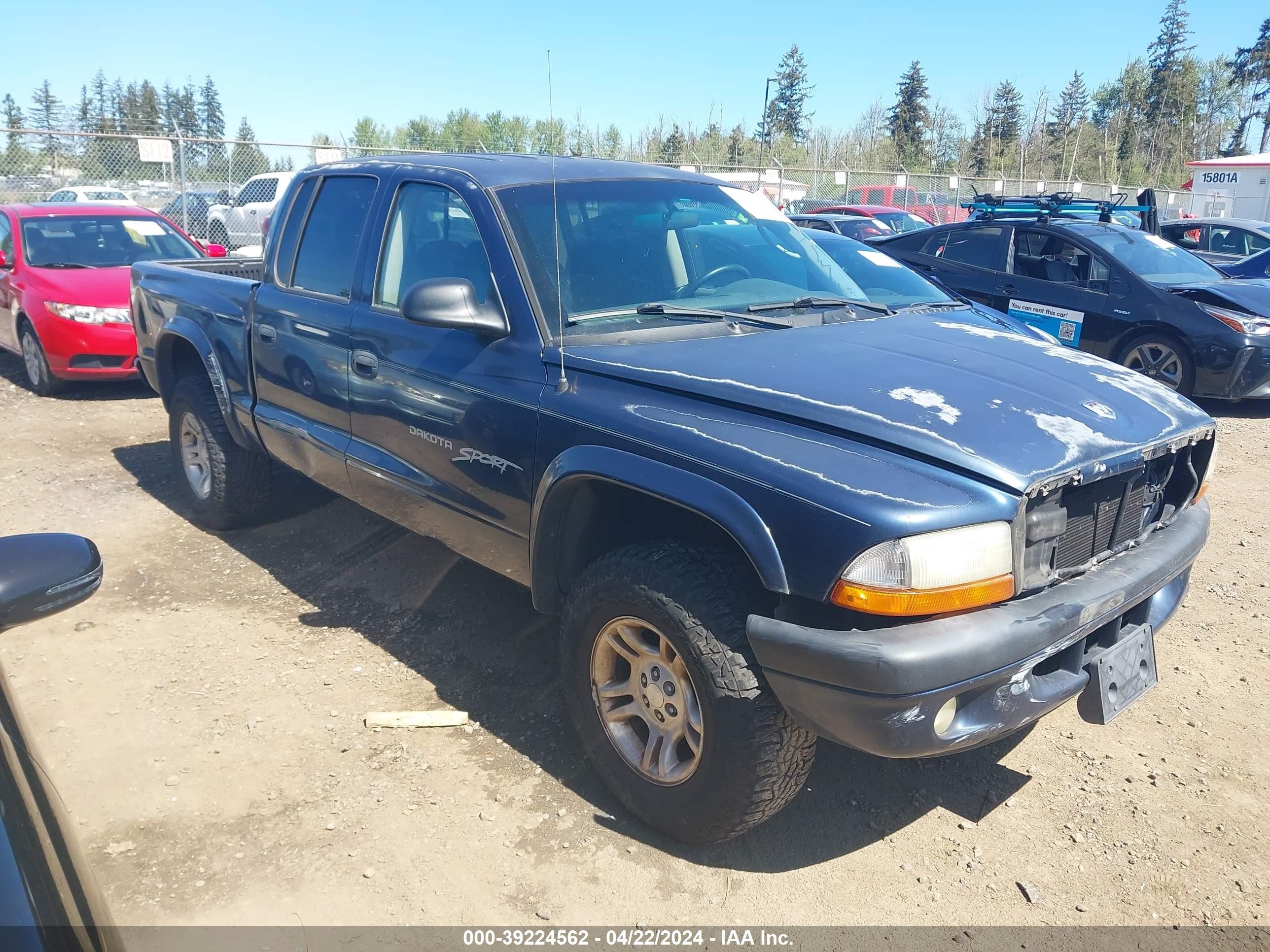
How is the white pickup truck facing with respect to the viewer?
to the viewer's left

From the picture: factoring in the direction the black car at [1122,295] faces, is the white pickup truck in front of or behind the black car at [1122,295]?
behind

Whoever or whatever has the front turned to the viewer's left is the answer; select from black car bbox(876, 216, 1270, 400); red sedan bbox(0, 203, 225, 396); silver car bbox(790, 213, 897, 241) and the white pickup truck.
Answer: the white pickup truck

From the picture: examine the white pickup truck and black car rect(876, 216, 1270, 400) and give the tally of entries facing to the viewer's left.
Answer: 1

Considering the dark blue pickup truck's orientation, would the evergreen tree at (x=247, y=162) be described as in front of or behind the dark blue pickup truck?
behind

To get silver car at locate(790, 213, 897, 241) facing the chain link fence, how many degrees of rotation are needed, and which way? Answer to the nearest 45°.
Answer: approximately 135° to its right

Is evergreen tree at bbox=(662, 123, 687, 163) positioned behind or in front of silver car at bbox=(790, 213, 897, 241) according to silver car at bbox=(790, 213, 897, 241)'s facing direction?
behind

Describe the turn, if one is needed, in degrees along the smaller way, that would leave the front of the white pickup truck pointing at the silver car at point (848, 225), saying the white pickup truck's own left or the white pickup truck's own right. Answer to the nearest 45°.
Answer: approximately 135° to the white pickup truck's own left

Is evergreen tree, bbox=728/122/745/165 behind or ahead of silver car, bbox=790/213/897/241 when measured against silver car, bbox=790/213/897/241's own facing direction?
behind
